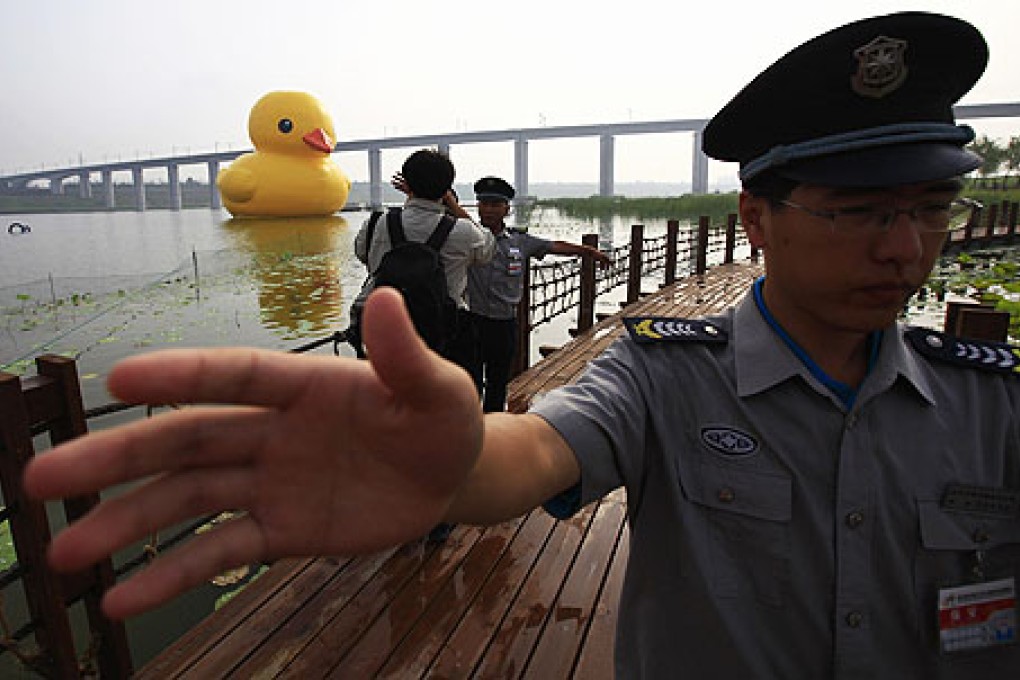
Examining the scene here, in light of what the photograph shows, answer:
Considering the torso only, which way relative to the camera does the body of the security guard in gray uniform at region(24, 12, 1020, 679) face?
toward the camera

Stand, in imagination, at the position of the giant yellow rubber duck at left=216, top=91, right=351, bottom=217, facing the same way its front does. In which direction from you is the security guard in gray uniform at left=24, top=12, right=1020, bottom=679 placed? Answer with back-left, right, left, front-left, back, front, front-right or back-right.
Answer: front-right

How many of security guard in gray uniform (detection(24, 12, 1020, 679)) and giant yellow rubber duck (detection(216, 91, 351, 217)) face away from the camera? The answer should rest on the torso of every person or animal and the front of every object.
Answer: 0

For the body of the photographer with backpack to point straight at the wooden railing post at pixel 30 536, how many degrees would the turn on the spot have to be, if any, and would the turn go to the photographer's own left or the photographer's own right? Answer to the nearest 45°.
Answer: approximately 135° to the photographer's own left

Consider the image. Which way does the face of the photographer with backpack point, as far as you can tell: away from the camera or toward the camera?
away from the camera

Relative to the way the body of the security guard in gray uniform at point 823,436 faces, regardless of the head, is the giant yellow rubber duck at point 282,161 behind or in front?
behind

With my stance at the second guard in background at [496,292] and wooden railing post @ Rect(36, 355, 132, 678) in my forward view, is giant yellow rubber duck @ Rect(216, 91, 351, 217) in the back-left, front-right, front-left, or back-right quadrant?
back-right

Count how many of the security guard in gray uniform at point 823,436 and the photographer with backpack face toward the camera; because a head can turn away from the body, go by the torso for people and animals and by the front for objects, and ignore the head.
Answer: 1

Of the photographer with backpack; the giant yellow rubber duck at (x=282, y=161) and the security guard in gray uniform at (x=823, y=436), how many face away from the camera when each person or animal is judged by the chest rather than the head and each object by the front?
1

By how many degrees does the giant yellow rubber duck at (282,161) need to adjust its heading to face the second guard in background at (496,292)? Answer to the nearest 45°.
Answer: approximately 45° to its right

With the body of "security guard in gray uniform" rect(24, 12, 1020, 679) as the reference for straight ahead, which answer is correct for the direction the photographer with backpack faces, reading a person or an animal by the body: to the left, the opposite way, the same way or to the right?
the opposite way

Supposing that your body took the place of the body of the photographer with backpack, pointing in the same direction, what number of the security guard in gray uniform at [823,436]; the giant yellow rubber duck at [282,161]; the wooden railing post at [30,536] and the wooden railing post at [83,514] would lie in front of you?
1

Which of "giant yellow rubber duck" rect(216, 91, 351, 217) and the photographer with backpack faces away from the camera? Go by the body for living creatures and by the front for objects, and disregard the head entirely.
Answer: the photographer with backpack

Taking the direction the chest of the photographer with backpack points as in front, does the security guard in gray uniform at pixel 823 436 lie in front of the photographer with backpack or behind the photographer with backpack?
behind

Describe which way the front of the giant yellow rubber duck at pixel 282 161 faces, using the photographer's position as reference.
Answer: facing the viewer and to the right of the viewer

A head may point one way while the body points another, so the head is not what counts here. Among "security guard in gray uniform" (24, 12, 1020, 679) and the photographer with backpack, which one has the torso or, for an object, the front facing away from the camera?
the photographer with backpack

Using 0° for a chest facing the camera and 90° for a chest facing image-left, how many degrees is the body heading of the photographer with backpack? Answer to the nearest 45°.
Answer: approximately 180°

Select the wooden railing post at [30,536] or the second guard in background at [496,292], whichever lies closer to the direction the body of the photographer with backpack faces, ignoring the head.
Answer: the second guard in background
